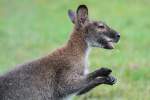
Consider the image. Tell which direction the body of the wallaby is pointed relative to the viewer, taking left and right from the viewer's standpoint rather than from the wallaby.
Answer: facing to the right of the viewer
